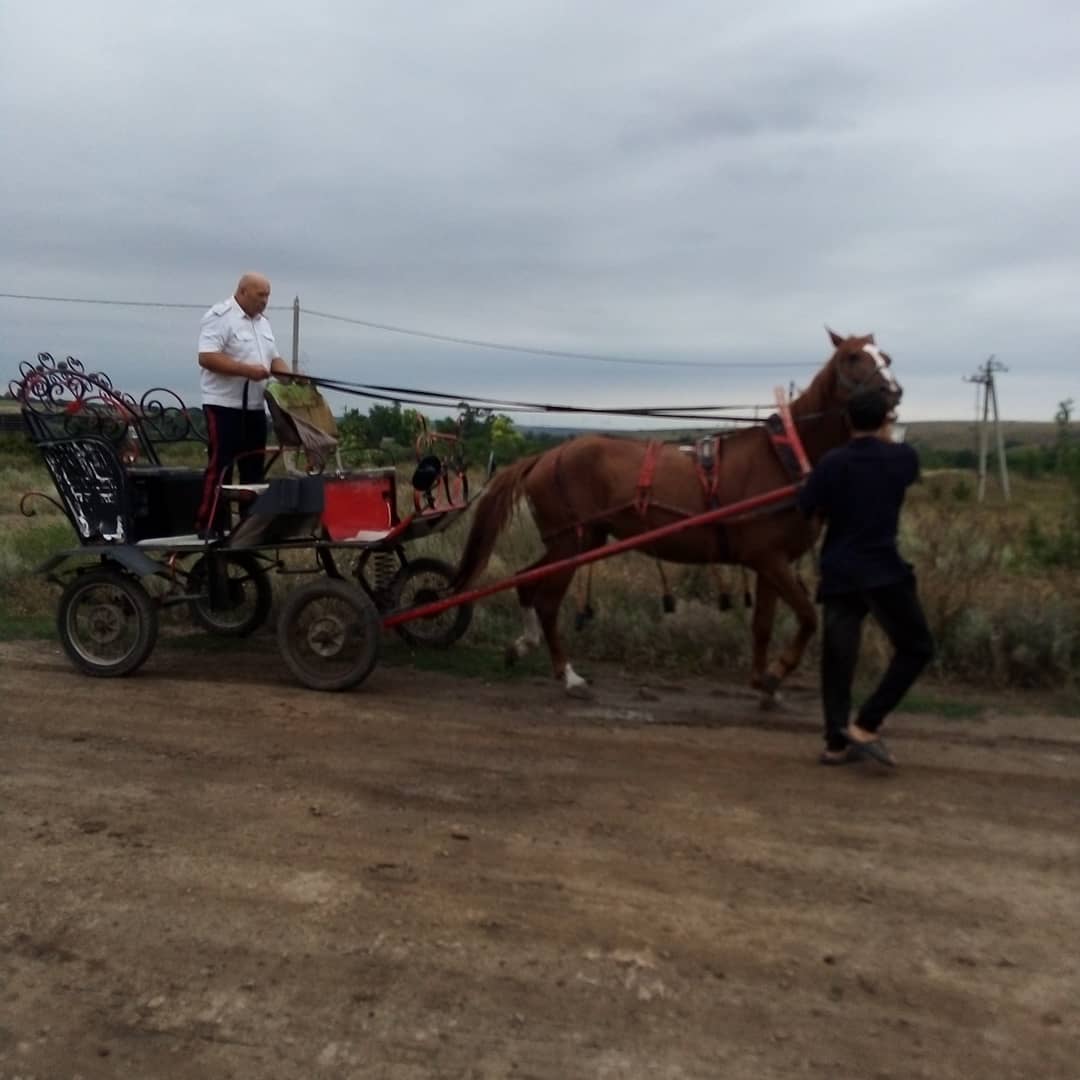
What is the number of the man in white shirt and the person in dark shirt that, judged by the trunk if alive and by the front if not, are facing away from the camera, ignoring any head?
1

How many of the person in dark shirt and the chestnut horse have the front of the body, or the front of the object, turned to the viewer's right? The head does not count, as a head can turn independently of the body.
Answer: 1

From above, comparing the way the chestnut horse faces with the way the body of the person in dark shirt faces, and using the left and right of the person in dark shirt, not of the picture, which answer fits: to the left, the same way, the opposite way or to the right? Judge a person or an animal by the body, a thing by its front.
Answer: to the right

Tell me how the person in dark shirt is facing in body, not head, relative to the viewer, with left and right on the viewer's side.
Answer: facing away from the viewer

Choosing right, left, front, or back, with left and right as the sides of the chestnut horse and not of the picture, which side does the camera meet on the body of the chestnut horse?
right

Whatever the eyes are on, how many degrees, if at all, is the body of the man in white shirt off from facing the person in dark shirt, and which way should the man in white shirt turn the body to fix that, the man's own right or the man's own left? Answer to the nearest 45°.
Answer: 0° — they already face them

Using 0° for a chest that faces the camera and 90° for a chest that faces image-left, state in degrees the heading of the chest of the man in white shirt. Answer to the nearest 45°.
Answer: approximately 315°

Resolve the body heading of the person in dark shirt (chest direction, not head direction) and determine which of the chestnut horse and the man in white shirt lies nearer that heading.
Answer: the chestnut horse

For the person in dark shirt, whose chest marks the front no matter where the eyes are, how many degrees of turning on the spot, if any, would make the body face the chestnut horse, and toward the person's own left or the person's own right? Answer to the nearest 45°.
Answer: approximately 45° to the person's own left

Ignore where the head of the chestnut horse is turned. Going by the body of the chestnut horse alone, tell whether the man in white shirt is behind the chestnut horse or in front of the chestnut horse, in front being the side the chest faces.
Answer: behind

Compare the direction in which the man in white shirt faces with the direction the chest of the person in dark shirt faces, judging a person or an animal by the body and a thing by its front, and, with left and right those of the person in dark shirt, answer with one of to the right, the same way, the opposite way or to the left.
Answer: to the right
